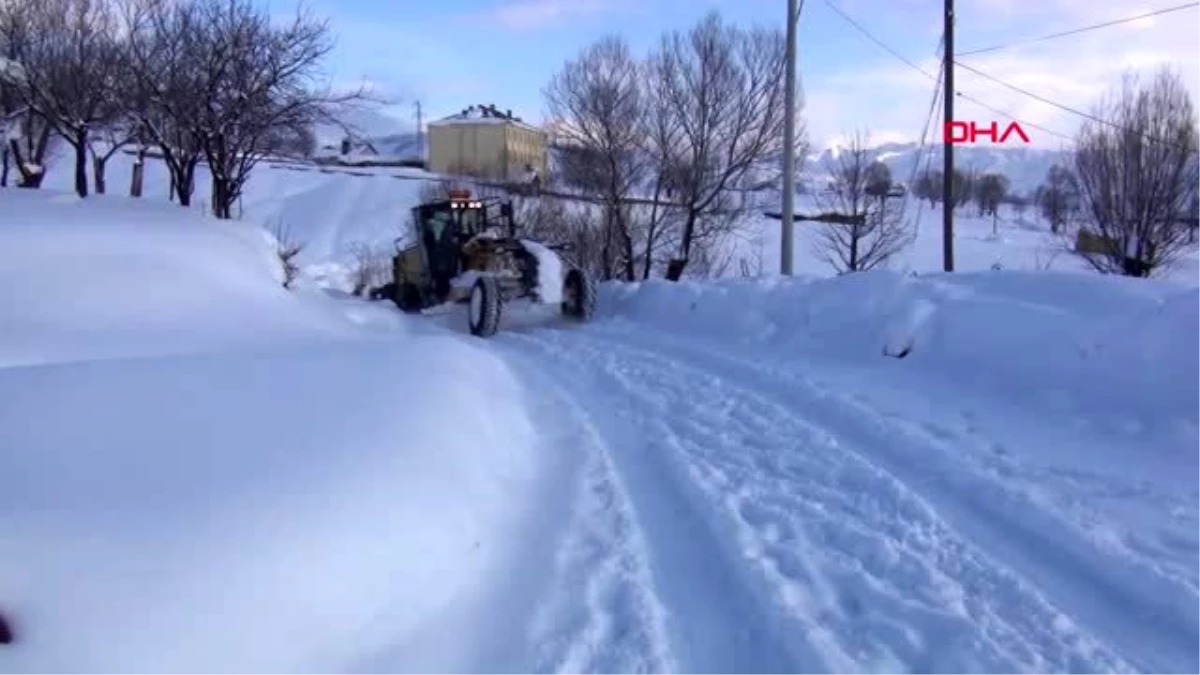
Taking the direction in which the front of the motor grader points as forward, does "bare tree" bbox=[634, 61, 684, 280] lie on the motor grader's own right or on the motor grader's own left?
on the motor grader's own left

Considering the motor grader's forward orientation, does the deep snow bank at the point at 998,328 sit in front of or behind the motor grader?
in front

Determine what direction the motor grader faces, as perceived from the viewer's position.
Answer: facing the viewer and to the right of the viewer

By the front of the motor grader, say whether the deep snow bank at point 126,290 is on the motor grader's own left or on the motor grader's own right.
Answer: on the motor grader's own right

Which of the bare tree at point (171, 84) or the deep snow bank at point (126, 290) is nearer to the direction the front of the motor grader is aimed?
the deep snow bank
